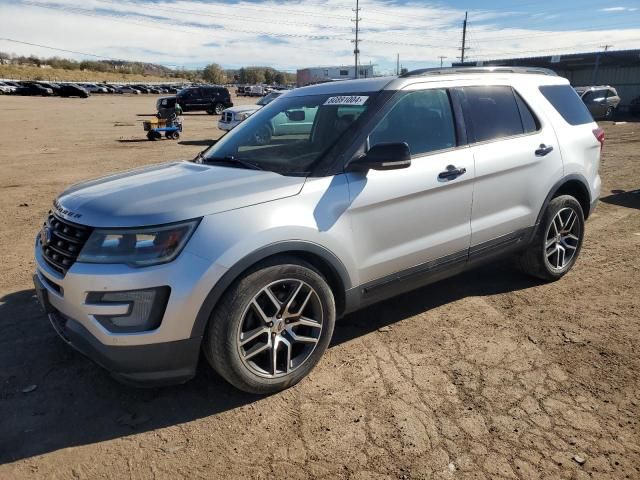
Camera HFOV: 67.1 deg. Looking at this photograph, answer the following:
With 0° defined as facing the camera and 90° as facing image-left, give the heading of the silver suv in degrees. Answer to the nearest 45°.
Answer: approximately 45°

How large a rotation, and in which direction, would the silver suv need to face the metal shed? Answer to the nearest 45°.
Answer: approximately 180°

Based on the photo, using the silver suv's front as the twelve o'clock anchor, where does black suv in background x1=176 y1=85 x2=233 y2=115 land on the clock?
The black suv in background is roughly at 4 o'clock from the silver suv.

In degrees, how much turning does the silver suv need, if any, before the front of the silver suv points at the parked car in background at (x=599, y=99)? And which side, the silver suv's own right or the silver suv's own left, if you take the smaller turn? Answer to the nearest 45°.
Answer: approximately 180°

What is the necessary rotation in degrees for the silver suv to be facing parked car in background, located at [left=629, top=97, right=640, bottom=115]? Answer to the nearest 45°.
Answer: approximately 180°

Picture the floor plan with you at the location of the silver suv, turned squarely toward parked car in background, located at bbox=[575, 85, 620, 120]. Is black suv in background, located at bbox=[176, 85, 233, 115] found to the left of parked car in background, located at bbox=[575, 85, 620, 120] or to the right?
left
